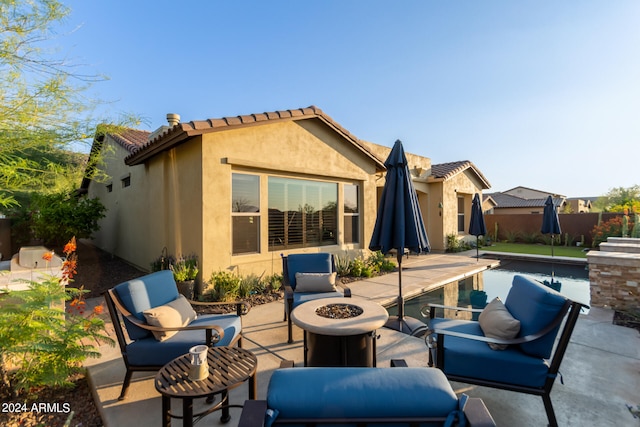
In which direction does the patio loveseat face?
away from the camera

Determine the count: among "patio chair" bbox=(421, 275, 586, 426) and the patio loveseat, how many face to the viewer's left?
1

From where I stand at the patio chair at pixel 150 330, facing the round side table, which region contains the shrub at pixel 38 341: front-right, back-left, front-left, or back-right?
back-right

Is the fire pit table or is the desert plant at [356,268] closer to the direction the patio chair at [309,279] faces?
the fire pit table

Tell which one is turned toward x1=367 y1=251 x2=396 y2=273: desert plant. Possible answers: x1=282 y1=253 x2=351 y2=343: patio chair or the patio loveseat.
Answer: the patio loveseat

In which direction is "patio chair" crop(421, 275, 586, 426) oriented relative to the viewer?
to the viewer's left

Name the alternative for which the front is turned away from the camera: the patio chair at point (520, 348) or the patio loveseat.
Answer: the patio loveseat

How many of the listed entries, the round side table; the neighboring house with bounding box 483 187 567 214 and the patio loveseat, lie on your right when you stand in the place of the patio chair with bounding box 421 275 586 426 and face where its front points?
1

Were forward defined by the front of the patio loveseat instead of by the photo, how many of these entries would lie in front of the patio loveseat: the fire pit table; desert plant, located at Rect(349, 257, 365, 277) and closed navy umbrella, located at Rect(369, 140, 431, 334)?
3

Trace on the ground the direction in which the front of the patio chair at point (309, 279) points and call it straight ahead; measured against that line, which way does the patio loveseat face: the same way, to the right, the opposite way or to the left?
the opposite way

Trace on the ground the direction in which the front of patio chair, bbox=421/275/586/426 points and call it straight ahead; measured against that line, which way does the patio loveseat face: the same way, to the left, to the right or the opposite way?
to the right

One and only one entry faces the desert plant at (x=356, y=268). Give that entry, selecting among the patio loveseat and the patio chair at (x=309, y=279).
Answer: the patio loveseat
